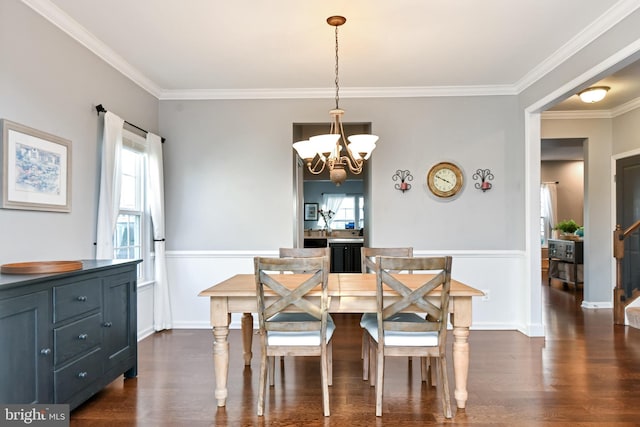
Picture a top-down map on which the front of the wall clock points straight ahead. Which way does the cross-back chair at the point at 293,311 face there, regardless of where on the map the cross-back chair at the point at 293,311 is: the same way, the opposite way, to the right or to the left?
the opposite way

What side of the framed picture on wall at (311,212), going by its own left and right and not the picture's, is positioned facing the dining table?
front

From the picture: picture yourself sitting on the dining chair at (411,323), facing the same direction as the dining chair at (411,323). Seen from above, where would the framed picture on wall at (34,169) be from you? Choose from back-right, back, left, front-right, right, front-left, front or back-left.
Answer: left

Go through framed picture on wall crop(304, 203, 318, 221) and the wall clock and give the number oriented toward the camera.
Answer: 2

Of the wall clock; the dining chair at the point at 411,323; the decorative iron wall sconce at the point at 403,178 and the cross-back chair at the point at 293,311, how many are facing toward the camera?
2

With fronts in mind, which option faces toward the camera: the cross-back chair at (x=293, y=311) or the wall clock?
the wall clock

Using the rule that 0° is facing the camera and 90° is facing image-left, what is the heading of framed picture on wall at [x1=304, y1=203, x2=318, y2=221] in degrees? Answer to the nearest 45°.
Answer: approximately 0°

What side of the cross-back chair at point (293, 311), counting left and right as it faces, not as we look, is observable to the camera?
back

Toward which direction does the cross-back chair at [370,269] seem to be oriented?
toward the camera

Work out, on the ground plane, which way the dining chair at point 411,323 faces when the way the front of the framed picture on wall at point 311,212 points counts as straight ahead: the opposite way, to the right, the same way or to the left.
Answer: the opposite way

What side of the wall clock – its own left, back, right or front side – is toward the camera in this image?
front

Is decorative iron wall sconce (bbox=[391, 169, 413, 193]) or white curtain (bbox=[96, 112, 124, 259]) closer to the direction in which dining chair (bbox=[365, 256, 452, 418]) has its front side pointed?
the decorative iron wall sconce

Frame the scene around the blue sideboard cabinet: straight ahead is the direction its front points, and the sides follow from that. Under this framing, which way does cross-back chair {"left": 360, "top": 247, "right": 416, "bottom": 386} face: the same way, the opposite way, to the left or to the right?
to the right

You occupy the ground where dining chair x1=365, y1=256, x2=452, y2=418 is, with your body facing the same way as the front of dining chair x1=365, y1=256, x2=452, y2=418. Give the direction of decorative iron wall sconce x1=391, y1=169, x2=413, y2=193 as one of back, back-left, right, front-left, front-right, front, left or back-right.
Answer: front

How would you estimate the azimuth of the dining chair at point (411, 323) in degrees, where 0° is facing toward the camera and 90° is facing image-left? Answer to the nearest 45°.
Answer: approximately 180°

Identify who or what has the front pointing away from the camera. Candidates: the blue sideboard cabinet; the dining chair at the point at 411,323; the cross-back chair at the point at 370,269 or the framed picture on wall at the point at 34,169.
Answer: the dining chair

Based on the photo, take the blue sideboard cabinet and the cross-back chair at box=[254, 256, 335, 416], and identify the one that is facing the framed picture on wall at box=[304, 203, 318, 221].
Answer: the cross-back chair
